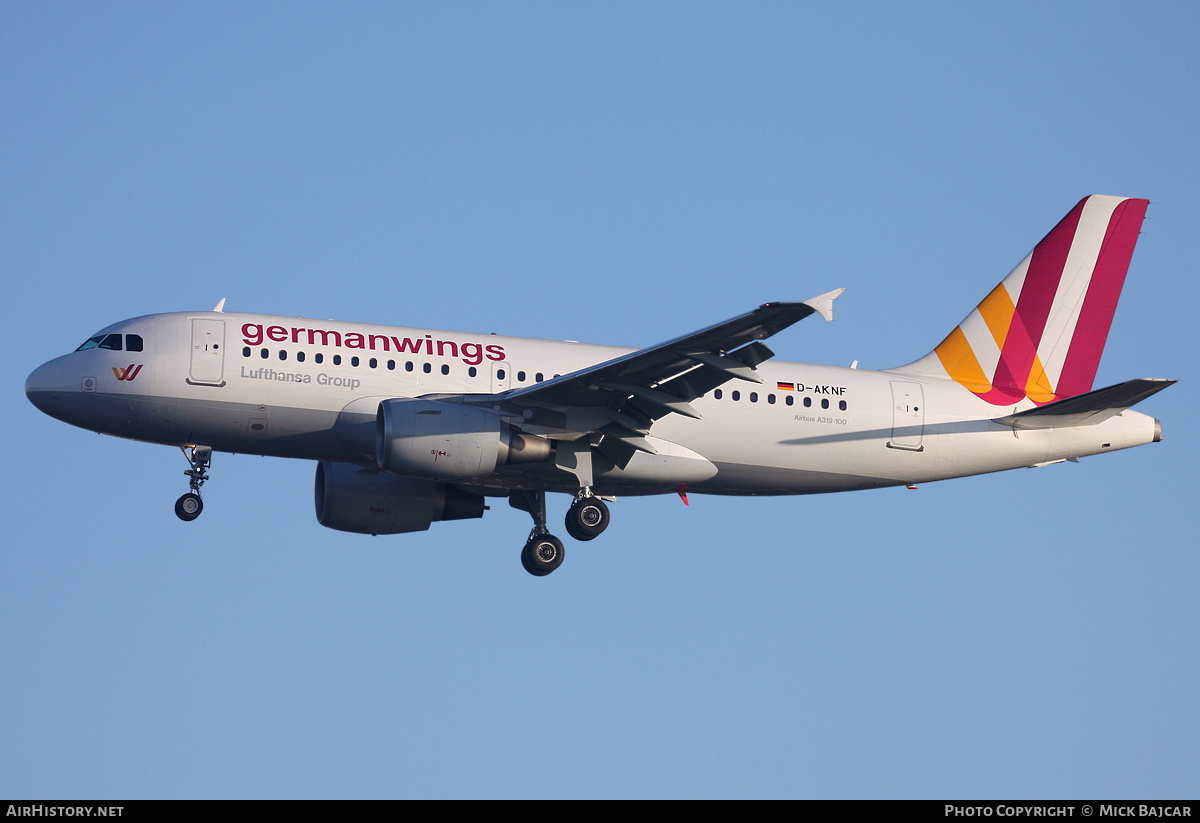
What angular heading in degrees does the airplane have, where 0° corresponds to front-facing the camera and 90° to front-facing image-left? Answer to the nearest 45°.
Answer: approximately 90°
